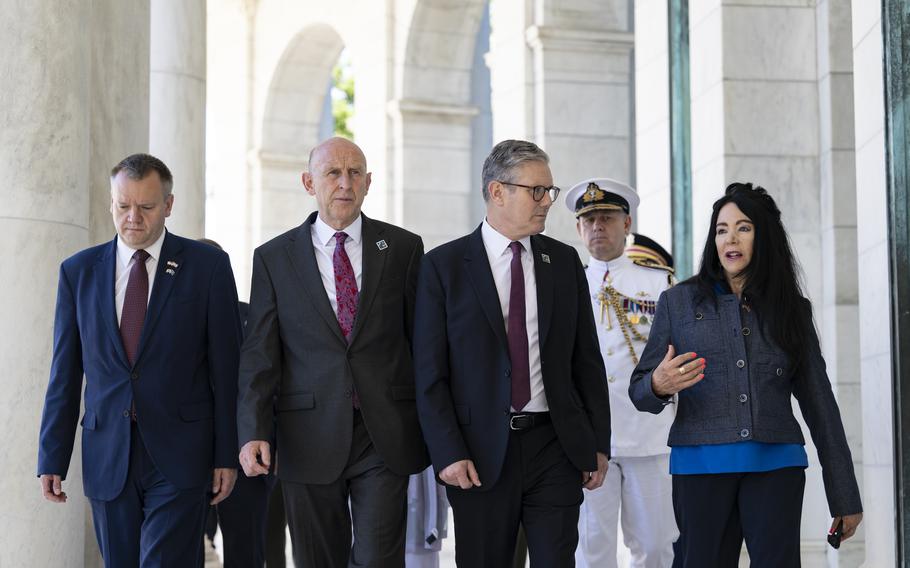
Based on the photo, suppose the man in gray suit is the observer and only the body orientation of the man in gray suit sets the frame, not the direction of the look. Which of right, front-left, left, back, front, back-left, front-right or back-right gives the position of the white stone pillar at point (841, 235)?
back-left

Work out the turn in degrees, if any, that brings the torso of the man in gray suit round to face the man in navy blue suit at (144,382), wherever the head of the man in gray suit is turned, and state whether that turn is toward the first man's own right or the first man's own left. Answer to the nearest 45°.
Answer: approximately 90° to the first man's own right

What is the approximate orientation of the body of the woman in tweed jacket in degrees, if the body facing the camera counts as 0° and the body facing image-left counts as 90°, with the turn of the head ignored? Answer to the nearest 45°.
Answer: approximately 0°

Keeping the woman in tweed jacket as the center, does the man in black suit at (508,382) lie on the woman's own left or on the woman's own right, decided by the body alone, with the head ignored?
on the woman's own right

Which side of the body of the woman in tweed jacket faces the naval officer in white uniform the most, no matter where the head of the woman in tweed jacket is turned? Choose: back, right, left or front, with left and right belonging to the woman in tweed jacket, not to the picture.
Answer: back

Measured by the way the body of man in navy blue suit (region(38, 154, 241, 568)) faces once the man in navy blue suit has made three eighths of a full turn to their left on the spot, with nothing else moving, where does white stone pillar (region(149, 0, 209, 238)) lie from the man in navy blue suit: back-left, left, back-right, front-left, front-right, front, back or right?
front-left

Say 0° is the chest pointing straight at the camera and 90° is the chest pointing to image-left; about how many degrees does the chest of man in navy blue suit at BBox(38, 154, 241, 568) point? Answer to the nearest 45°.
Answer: approximately 0°

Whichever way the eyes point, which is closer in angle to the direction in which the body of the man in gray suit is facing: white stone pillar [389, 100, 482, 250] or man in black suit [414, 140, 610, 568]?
the man in black suit

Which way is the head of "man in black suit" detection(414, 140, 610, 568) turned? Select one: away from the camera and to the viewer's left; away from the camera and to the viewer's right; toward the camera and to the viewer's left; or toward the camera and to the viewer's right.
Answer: toward the camera and to the viewer's right

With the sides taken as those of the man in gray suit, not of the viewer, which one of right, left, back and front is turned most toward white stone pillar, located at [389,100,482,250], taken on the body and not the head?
back

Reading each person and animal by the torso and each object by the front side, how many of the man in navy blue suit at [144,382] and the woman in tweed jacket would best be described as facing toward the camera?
2
